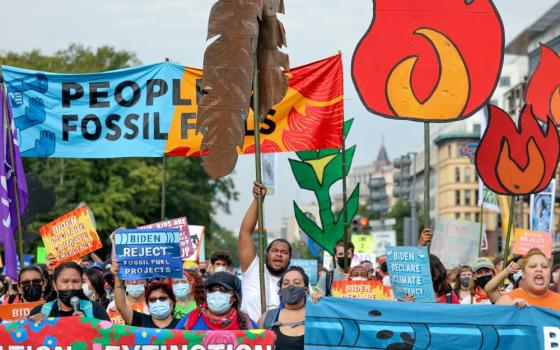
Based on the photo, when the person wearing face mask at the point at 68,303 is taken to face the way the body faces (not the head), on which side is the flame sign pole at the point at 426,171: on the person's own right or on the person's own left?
on the person's own left

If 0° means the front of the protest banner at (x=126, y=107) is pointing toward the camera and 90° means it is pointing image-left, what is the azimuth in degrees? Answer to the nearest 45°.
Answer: approximately 0°

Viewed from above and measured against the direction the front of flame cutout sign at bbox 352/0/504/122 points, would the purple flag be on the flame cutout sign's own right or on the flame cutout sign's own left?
on the flame cutout sign's own right

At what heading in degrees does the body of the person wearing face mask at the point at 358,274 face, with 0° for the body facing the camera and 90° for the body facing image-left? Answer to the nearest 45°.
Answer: approximately 0°

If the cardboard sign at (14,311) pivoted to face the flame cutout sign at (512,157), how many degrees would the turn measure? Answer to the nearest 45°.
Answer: approximately 90° to its left

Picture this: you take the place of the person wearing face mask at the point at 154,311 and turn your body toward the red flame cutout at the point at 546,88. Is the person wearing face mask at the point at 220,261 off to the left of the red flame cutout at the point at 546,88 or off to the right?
left

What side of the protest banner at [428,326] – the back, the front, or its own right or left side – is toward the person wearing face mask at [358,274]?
back
